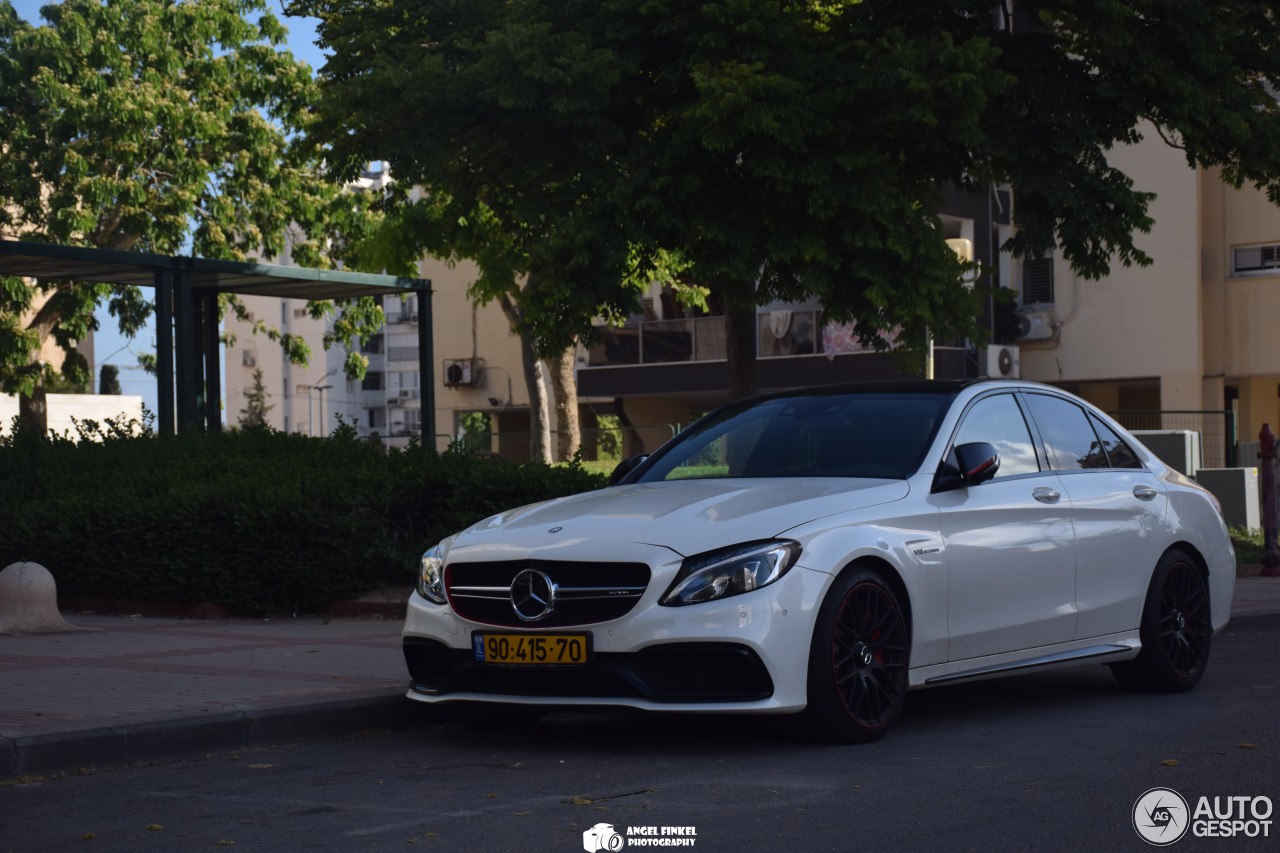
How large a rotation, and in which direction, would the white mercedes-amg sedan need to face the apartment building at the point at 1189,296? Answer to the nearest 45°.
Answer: approximately 135° to its right

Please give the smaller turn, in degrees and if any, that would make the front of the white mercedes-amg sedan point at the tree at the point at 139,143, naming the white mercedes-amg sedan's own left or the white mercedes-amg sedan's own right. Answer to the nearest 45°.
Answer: approximately 90° to the white mercedes-amg sedan's own right

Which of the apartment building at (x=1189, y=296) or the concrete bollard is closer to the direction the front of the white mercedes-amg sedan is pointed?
the concrete bollard

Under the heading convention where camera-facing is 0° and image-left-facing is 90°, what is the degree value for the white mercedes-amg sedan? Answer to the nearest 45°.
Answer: approximately 45°

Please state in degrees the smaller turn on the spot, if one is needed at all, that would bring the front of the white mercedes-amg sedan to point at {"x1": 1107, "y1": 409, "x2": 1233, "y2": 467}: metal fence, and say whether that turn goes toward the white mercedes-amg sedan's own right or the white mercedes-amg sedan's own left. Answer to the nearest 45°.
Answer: approximately 135° to the white mercedes-amg sedan's own right

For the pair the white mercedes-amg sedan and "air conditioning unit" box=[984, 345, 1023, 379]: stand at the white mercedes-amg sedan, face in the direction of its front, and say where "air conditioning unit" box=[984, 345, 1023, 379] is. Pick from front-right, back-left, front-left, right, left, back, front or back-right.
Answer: back-right

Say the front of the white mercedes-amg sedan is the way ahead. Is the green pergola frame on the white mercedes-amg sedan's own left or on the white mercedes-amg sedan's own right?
on the white mercedes-amg sedan's own right

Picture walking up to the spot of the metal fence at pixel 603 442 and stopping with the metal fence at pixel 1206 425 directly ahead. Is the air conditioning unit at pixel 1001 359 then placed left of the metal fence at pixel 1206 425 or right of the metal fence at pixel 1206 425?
left

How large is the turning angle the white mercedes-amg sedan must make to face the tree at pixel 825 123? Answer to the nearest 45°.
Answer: approximately 135° to its right

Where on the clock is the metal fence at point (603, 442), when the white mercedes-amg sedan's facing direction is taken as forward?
The metal fence is roughly at 4 o'clock from the white mercedes-amg sedan.

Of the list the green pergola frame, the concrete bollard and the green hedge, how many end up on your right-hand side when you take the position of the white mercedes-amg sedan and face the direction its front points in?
3

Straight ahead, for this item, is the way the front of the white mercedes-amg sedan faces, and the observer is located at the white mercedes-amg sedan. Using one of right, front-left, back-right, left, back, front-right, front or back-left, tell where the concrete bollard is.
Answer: right
